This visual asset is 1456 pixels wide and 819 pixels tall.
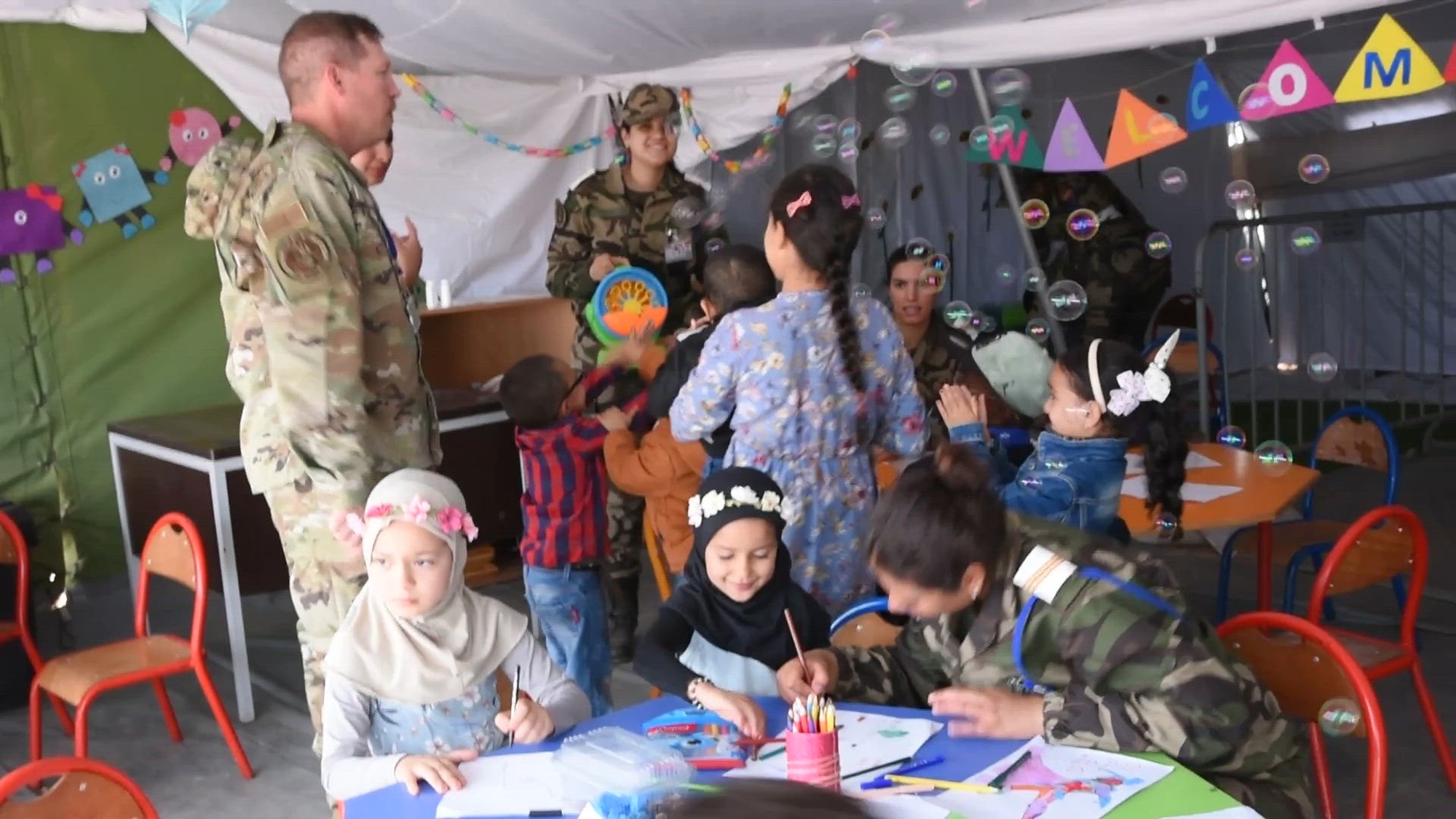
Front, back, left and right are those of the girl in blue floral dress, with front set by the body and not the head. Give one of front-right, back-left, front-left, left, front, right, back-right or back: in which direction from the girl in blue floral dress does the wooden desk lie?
front-left

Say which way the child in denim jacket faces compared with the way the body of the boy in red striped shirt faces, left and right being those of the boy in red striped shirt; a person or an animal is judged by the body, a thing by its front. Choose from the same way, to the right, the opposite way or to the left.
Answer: to the left

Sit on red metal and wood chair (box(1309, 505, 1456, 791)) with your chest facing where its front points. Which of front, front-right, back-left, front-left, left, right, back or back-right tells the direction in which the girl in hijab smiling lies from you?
front

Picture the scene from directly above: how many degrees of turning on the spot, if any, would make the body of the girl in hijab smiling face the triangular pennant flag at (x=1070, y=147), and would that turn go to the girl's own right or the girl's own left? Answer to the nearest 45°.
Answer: approximately 135° to the girl's own left

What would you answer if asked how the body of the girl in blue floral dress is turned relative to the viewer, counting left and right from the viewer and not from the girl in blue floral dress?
facing away from the viewer

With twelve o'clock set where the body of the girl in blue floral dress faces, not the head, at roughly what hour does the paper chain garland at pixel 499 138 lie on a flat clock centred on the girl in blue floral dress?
The paper chain garland is roughly at 11 o'clock from the girl in blue floral dress.

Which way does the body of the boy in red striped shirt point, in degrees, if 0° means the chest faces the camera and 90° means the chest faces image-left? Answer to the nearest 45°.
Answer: approximately 225°

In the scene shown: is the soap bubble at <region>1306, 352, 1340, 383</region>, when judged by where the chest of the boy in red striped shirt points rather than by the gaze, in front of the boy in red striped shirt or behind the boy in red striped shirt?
in front

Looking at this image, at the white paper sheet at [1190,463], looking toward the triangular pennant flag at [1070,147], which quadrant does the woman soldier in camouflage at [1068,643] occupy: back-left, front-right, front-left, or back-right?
back-left

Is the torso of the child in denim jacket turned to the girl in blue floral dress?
yes

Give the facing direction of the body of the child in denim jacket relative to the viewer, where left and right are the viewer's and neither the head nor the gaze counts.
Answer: facing to the left of the viewer

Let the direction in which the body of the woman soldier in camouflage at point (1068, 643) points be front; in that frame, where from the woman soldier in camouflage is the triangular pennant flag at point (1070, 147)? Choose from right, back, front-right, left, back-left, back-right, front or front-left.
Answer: right

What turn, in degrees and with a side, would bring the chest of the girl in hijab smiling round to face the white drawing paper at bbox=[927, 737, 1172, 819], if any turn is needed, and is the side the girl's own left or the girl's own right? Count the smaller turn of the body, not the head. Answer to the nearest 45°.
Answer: approximately 45° to the girl's own left

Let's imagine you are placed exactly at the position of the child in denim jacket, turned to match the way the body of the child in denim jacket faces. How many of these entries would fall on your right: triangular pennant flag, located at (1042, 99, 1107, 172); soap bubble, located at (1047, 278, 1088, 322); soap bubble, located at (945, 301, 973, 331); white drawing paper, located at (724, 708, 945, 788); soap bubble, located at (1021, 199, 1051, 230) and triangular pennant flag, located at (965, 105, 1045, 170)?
5

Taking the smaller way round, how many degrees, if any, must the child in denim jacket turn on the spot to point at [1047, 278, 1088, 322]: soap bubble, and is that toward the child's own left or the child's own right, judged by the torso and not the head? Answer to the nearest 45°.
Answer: approximately 90° to the child's own right

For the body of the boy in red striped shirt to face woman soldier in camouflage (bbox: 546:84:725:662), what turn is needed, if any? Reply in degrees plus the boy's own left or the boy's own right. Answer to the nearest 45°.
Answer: approximately 45° to the boy's own left

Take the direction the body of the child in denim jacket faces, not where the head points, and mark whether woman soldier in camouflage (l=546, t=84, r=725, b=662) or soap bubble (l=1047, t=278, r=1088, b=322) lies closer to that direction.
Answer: the woman soldier in camouflage

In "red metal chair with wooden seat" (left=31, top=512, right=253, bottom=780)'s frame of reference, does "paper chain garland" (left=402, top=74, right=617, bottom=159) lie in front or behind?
behind
